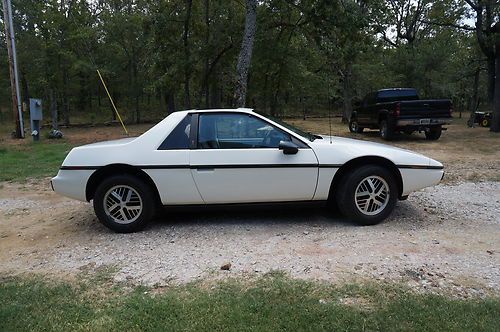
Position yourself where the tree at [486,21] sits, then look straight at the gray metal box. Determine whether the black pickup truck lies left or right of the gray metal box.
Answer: left

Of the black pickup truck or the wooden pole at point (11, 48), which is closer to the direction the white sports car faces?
the black pickup truck

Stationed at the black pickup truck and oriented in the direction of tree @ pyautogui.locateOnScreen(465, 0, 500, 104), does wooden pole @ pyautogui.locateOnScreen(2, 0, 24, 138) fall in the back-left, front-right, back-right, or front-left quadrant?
back-left

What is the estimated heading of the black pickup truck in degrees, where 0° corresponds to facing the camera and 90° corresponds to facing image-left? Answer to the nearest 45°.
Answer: approximately 135°

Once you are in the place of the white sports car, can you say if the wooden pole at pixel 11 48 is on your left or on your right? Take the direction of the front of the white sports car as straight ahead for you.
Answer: on your left

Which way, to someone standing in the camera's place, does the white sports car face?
facing to the right of the viewer

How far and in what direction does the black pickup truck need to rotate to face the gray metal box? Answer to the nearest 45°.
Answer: approximately 45° to its left

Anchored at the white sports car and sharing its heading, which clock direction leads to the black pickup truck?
The black pickup truck is roughly at 10 o'clock from the white sports car.

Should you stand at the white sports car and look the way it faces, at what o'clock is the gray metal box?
The gray metal box is roughly at 8 o'clock from the white sports car.

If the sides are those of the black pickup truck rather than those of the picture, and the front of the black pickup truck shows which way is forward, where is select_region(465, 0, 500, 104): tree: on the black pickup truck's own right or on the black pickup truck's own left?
on the black pickup truck's own right
